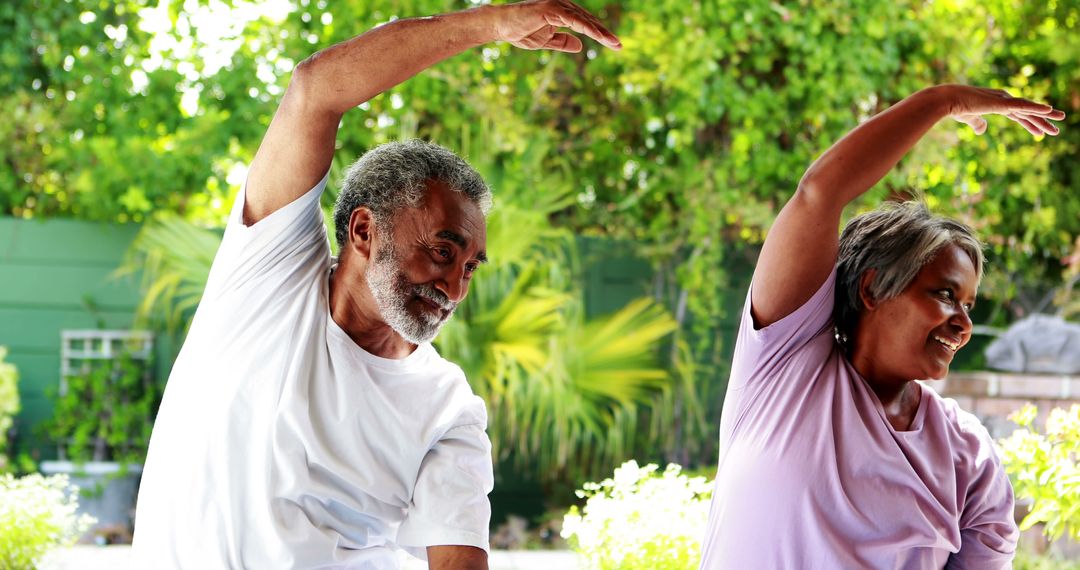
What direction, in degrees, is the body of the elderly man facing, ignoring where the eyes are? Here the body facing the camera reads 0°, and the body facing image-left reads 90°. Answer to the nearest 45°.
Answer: approximately 315°

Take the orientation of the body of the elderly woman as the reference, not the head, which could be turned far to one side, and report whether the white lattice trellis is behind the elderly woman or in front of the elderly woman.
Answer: behind

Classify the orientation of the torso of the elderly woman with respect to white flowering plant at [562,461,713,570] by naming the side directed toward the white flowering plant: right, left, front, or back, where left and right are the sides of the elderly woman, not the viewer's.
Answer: back

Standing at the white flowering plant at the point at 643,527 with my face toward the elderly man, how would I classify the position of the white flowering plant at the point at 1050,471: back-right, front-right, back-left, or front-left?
back-left

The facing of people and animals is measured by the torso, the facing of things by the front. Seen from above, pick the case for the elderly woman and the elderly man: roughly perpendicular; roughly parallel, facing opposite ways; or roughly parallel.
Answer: roughly parallel

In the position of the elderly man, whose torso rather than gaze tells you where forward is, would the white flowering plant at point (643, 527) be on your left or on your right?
on your left

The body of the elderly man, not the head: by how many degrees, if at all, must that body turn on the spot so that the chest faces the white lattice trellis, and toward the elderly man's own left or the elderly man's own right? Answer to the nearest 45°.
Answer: approximately 135° to the elderly man's own left

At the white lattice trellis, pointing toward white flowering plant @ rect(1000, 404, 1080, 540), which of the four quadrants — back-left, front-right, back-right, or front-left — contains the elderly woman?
front-right

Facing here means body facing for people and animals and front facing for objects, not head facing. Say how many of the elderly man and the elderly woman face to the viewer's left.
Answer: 0

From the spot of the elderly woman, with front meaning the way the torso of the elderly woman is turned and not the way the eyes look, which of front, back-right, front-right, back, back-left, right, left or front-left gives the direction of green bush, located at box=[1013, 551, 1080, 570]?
back-left

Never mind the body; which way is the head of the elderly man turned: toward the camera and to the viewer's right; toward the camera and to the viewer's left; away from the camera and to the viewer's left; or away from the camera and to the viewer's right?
toward the camera and to the viewer's right

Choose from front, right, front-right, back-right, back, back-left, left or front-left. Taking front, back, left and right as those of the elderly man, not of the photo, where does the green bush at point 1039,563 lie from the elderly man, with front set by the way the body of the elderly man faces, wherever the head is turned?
left

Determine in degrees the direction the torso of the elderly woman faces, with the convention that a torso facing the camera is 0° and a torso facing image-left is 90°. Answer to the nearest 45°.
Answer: approximately 315°
